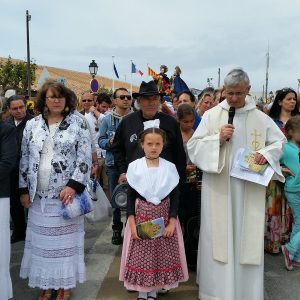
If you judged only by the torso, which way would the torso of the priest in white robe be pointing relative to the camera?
toward the camera

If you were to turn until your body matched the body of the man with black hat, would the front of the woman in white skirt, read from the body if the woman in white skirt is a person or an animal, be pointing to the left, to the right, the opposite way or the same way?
the same way

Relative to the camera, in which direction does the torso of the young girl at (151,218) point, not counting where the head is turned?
toward the camera

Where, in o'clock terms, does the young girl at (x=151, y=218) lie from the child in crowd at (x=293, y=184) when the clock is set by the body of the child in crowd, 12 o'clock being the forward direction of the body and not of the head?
The young girl is roughly at 4 o'clock from the child in crowd.

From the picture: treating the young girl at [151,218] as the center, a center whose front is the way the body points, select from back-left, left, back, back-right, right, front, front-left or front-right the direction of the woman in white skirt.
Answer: right

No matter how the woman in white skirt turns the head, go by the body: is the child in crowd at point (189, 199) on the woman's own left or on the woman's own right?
on the woman's own left

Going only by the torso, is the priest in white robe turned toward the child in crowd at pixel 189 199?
no

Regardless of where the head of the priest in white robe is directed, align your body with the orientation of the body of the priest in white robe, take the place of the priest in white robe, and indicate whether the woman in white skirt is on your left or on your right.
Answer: on your right

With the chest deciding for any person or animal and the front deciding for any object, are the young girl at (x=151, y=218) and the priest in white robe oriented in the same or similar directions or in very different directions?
same or similar directions

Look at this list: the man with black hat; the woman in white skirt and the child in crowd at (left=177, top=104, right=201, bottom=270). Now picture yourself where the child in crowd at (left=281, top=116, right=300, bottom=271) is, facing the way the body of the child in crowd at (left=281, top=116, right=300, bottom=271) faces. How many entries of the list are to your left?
0

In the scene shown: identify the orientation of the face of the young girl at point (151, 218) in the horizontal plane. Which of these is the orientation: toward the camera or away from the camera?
toward the camera

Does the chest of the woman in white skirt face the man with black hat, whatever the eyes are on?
no

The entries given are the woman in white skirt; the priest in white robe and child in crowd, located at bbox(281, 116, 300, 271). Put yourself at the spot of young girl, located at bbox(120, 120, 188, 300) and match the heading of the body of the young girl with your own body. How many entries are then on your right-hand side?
1

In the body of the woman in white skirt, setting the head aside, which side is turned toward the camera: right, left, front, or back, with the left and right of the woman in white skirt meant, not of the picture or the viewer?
front

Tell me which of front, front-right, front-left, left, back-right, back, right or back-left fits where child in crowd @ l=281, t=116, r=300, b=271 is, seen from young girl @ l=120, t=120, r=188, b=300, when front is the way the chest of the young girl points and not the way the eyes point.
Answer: back-left

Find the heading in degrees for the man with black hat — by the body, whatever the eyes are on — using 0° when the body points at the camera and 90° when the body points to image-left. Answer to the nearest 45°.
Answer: approximately 0°

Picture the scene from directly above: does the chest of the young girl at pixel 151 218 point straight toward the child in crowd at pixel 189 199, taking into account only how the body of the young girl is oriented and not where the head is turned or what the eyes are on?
no
